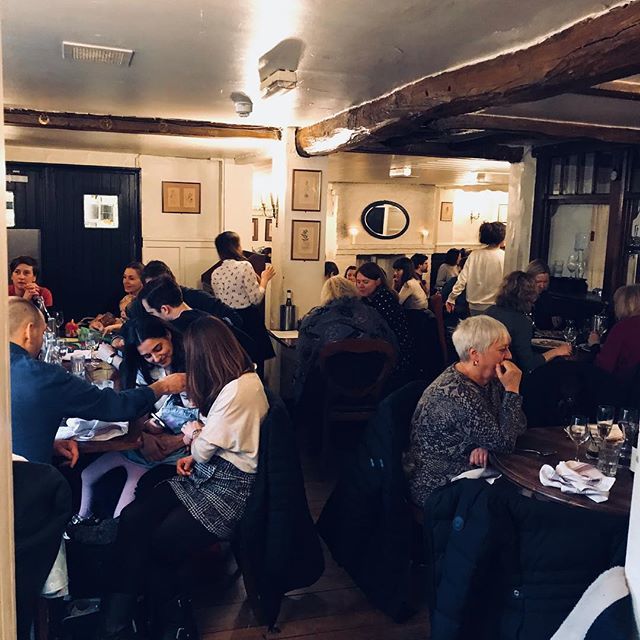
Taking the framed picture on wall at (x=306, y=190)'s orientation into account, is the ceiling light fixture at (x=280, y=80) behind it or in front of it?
in front

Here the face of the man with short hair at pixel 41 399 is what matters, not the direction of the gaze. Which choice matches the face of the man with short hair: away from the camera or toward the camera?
away from the camera

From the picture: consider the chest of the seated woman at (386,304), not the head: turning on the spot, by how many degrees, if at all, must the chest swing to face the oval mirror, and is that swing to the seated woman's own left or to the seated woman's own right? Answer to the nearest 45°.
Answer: approximately 135° to the seated woman's own right

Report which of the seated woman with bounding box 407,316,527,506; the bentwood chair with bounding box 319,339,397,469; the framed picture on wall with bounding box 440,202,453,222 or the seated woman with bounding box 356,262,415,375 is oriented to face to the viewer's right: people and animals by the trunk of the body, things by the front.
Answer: the seated woman with bounding box 407,316,527,506

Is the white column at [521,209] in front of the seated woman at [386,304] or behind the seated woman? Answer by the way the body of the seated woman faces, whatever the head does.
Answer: behind

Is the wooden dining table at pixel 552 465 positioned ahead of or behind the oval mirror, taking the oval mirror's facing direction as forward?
ahead

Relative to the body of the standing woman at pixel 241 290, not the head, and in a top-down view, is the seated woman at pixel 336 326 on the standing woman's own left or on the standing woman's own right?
on the standing woman's own right

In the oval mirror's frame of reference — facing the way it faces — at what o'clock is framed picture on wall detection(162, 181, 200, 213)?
The framed picture on wall is roughly at 1 o'clock from the oval mirror.

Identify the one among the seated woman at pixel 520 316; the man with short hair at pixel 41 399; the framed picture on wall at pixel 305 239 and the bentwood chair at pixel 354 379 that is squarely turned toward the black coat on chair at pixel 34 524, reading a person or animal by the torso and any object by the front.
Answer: the framed picture on wall

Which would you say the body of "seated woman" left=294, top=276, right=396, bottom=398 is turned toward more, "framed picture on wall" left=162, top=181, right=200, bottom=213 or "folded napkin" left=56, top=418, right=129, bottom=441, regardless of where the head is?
the framed picture on wall

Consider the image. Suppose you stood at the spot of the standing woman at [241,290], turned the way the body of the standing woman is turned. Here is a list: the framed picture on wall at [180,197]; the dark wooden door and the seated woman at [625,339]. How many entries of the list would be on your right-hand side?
1

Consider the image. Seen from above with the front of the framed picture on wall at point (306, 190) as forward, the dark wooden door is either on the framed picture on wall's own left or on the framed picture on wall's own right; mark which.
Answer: on the framed picture on wall's own right
